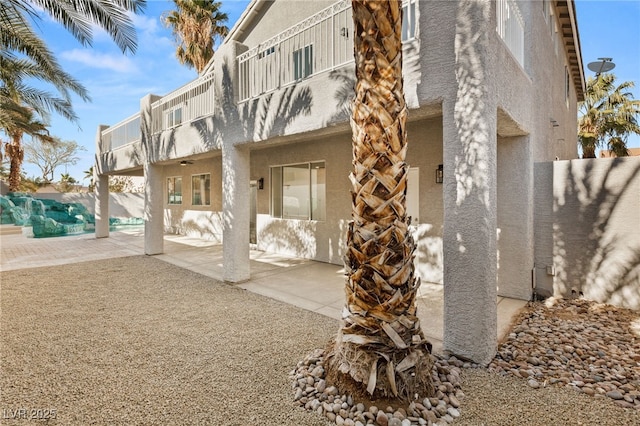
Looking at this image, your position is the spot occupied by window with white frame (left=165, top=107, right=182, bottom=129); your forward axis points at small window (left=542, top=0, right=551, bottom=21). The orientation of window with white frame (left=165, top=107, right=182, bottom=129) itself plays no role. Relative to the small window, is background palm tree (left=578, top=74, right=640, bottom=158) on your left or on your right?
left

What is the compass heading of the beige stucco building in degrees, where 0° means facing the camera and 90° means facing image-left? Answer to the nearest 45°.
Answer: approximately 45°

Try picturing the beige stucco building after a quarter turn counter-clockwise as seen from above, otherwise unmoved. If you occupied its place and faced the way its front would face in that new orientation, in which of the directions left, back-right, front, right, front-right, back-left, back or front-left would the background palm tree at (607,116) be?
left

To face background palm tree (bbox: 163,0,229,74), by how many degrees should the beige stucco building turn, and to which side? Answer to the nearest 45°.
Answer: approximately 90° to its right
